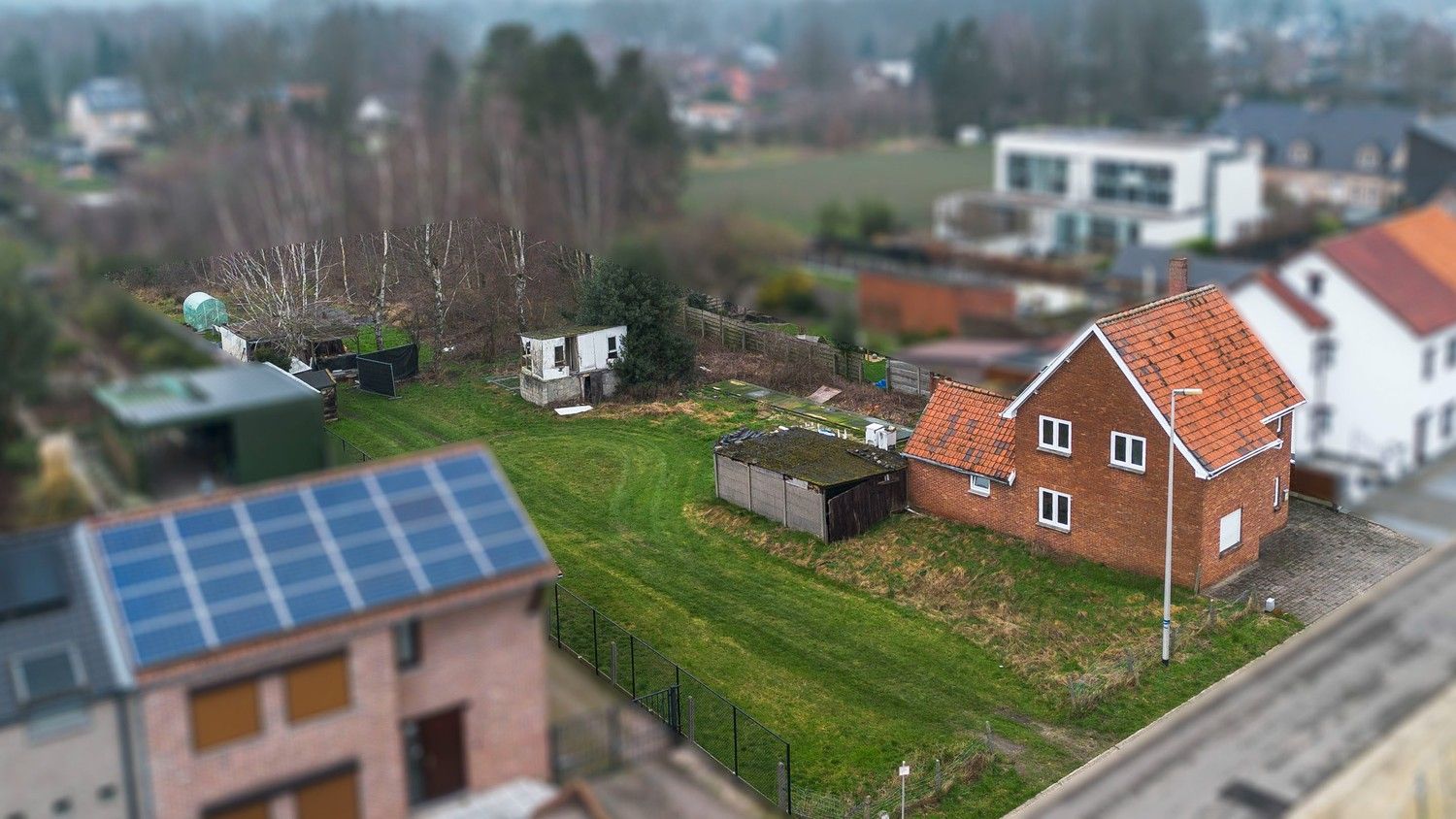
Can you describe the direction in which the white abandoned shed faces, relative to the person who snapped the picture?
facing the viewer and to the right of the viewer

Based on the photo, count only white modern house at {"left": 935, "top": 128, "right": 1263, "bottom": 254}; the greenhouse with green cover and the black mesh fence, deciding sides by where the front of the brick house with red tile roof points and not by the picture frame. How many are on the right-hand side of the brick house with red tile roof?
2

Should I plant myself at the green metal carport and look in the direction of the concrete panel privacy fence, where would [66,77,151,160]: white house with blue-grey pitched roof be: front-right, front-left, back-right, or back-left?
front-left

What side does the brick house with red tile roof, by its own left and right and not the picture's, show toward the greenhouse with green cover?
back

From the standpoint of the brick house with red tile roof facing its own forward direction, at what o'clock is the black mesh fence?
The black mesh fence is roughly at 3 o'clock from the brick house with red tile roof.

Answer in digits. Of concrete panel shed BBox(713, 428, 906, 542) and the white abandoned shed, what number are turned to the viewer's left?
0

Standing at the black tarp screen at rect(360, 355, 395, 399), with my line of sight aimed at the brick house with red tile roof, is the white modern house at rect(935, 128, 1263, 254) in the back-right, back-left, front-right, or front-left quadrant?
front-left

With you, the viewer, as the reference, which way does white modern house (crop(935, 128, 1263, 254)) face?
facing the viewer and to the left of the viewer

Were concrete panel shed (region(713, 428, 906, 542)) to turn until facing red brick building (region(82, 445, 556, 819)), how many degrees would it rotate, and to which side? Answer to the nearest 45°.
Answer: approximately 45° to its right

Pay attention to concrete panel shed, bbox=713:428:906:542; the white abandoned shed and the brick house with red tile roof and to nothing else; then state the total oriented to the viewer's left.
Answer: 0

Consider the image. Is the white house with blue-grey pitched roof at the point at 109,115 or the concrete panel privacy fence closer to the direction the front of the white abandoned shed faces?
the concrete panel privacy fence
